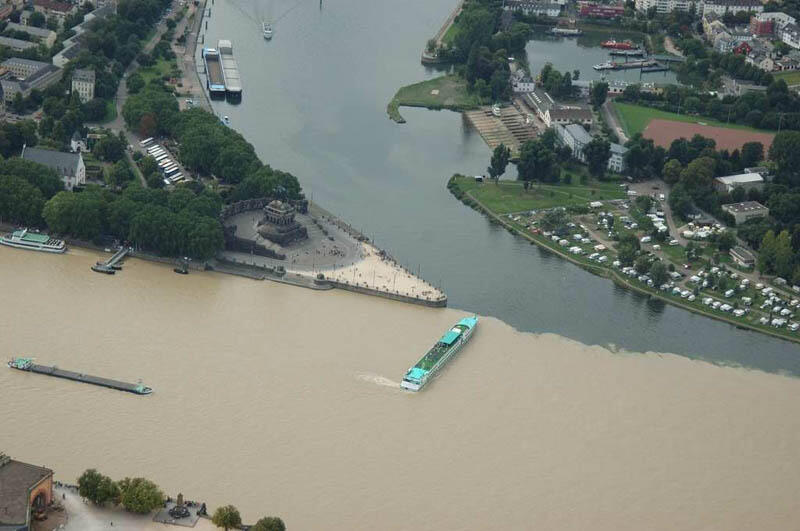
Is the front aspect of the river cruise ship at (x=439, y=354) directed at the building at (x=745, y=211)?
yes

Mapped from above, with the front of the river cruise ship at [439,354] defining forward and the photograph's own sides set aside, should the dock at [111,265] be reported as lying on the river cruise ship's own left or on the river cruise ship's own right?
on the river cruise ship's own left

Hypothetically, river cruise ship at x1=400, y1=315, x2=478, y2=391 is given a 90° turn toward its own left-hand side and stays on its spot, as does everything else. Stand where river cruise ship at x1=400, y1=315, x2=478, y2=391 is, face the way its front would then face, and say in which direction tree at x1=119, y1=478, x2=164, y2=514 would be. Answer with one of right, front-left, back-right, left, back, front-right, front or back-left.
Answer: left

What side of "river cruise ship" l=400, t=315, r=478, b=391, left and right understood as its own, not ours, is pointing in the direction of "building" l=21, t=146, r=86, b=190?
left

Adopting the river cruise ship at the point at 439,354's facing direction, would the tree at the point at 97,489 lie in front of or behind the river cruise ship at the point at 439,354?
behind

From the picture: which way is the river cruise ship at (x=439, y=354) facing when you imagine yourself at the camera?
facing away from the viewer and to the right of the viewer

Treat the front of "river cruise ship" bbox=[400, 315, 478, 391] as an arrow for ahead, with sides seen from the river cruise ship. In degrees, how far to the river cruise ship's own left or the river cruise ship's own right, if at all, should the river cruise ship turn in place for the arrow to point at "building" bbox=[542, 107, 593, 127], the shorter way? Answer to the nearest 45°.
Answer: approximately 45° to the river cruise ship's own left
